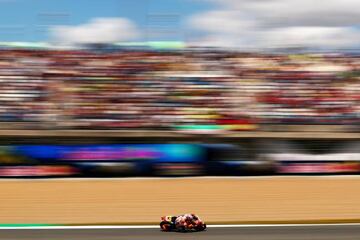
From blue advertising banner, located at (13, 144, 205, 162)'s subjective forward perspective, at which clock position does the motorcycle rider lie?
The motorcycle rider is roughly at 12 o'clock from the blue advertising banner.

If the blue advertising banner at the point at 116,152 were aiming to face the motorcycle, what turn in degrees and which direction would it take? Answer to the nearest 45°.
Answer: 0° — it already faces it

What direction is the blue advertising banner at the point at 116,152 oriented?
toward the camera
